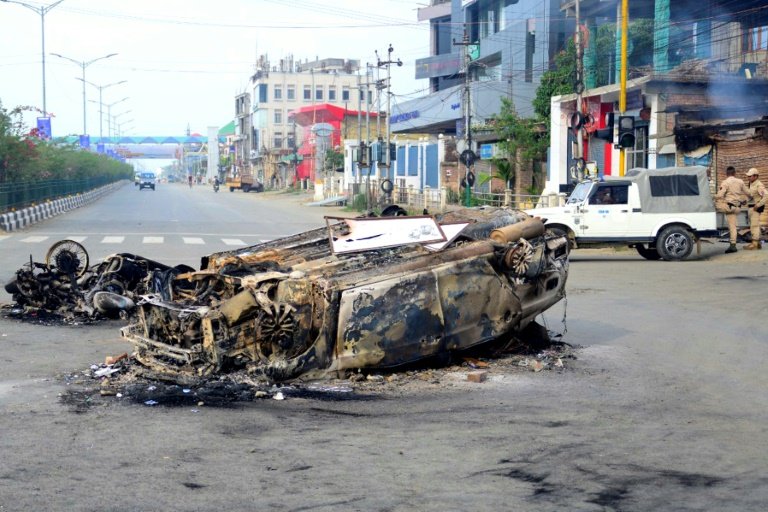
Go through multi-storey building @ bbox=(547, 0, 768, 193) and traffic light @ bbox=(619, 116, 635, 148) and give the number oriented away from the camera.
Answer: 0

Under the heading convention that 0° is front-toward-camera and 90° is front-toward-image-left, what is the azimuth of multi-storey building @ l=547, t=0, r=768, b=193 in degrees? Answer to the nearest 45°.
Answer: approximately 45°

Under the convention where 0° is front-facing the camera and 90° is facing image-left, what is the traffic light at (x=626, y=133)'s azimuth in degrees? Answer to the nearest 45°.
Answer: approximately 0°

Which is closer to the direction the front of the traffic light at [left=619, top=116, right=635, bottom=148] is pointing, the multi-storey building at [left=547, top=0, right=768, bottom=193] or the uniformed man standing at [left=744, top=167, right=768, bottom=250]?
the uniformed man standing

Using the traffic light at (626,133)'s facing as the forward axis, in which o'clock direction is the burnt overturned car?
The burnt overturned car is roughly at 12 o'clock from the traffic light.

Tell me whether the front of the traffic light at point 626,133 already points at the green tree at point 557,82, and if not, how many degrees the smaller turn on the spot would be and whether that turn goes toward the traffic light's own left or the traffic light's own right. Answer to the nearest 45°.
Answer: approximately 180°

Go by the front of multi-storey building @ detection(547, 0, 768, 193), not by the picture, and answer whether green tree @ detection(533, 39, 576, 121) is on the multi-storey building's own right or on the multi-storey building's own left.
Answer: on the multi-storey building's own right

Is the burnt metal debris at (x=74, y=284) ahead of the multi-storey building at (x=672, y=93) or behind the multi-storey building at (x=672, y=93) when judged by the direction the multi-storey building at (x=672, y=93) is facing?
ahead

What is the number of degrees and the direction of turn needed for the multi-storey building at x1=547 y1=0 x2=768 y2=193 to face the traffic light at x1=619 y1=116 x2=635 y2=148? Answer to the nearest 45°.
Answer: approximately 45° to its left

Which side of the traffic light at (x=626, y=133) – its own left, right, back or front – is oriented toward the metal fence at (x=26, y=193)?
right
